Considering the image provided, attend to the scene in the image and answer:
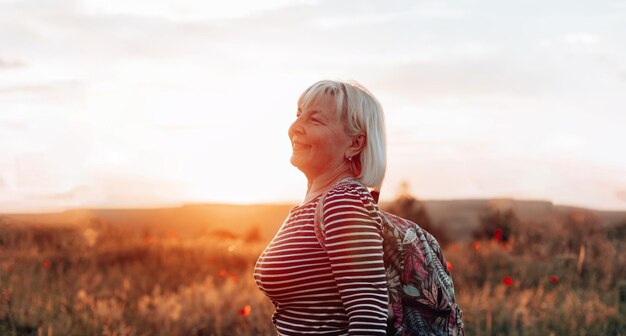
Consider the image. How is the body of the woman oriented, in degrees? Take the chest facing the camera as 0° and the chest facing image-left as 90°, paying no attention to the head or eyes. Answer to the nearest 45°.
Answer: approximately 90°
